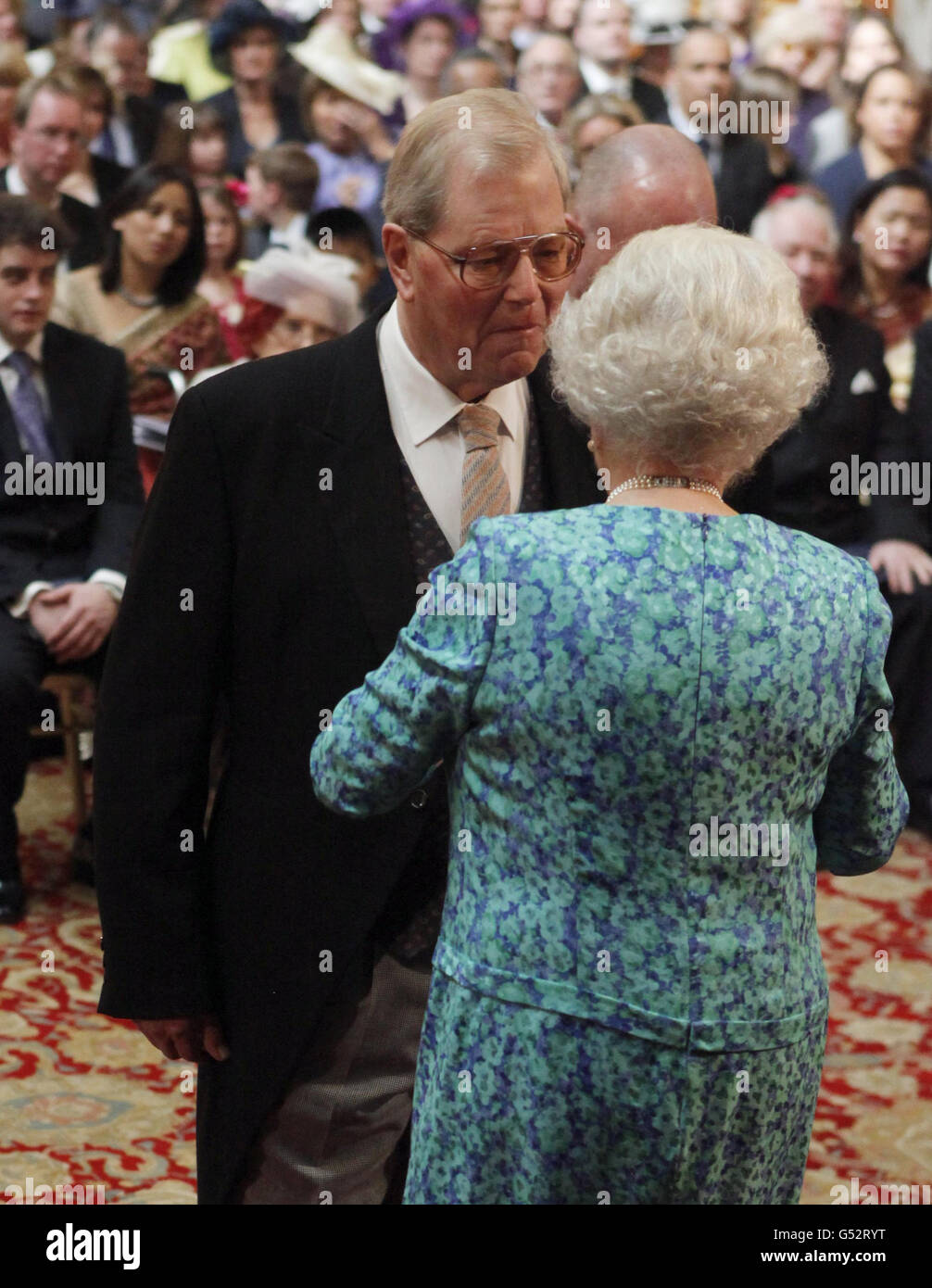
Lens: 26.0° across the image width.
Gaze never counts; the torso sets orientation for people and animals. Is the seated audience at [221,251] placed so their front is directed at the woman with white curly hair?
yes

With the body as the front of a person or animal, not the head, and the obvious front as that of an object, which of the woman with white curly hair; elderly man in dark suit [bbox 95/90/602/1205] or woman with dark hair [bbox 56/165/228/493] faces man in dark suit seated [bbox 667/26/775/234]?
the woman with white curly hair

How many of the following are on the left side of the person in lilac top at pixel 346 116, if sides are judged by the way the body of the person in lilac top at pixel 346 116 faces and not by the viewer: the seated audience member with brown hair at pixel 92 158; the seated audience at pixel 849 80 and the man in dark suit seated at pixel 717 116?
2

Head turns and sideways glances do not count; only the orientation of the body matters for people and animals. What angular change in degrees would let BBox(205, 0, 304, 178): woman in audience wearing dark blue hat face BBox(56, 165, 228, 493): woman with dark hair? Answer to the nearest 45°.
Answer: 0° — they already face them

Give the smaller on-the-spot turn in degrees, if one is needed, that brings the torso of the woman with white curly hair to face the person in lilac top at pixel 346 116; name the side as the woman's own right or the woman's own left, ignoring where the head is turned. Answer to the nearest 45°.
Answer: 0° — they already face them

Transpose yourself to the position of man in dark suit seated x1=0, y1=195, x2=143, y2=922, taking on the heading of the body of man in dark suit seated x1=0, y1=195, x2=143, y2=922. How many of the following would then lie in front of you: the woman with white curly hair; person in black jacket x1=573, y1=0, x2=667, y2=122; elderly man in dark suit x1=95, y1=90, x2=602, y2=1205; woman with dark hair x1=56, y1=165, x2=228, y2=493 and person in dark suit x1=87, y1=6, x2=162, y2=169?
2

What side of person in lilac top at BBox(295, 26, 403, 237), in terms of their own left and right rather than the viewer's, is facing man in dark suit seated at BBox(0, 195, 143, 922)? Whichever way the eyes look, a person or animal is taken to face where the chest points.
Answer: front

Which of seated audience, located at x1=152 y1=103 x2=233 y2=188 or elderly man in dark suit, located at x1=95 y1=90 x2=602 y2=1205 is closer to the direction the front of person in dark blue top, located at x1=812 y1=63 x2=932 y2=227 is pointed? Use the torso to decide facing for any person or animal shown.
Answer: the elderly man in dark suit

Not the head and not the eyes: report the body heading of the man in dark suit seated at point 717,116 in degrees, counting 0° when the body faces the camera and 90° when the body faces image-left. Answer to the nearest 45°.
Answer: approximately 0°

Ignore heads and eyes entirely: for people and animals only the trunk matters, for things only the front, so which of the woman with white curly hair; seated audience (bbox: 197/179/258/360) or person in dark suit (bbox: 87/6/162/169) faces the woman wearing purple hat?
the woman with white curly hair

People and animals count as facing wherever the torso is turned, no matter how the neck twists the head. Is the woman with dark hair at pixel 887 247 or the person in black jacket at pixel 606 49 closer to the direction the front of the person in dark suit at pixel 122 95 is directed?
the woman with dark hair
